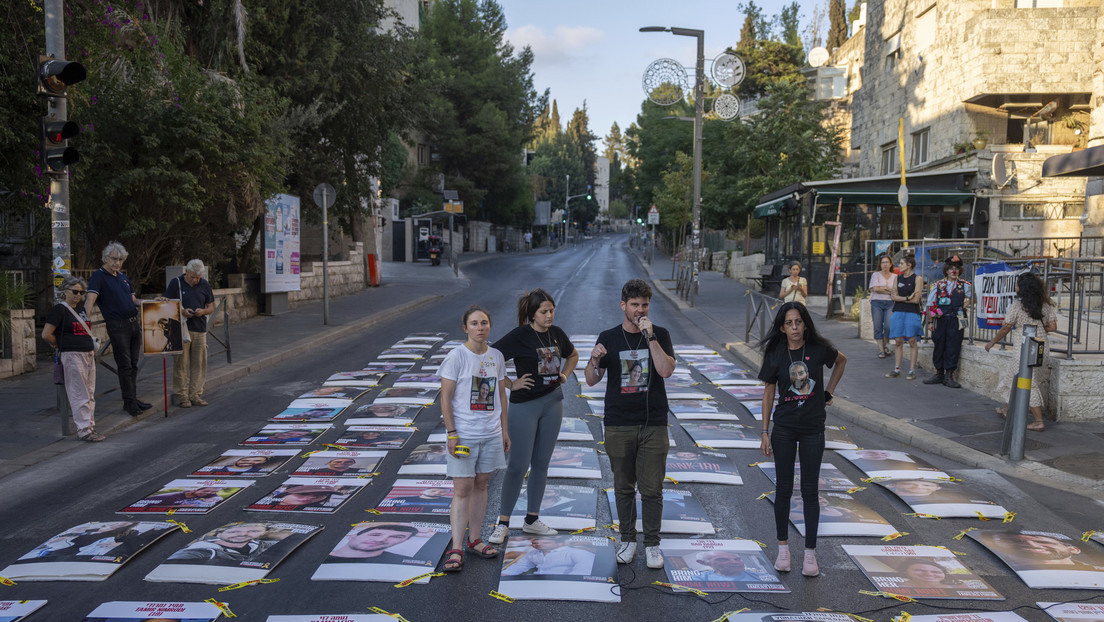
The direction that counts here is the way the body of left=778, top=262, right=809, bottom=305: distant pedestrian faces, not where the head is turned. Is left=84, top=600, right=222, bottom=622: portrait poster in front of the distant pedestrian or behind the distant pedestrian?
in front

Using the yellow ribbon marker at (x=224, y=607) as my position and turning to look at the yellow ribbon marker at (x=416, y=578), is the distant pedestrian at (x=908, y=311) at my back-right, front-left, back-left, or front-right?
front-left

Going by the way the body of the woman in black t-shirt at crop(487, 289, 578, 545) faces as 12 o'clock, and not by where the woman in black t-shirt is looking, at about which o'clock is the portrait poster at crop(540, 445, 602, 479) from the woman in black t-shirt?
The portrait poster is roughly at 8 o'clock from the woman in black t-shirt.

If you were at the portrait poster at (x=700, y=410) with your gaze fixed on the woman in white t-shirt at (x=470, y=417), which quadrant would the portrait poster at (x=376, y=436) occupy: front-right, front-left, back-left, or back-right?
front-right

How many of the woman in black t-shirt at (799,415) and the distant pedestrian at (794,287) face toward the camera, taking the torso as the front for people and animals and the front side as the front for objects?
2

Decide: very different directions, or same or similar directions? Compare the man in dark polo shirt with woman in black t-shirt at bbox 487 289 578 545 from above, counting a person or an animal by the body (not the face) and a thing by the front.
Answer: same or similar directions

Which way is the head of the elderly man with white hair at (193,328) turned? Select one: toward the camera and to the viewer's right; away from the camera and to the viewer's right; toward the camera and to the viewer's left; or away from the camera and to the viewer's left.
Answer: toward the camera and to the viewer's right

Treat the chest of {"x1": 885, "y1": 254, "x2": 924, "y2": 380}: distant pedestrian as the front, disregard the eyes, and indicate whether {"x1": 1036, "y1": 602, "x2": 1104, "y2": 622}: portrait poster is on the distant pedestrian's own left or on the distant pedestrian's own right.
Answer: on the distant pedestrian's own left

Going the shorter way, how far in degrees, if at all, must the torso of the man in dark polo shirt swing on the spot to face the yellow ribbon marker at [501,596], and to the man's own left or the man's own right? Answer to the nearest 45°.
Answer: approximately 45° to the man's own right

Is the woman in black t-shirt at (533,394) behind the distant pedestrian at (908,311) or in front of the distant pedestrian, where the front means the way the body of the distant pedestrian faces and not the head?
in front

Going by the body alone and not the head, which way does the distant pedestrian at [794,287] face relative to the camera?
toward the camera

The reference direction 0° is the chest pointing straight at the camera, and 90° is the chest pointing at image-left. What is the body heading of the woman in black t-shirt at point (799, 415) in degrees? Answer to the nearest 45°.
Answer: approximately 0°

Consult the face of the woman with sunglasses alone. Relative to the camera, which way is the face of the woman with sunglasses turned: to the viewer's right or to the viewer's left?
to the viewer's right

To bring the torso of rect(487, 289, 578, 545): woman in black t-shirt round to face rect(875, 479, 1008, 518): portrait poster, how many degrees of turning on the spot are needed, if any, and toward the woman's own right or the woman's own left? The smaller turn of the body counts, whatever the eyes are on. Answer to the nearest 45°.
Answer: approximately 45° to the woman's own left
